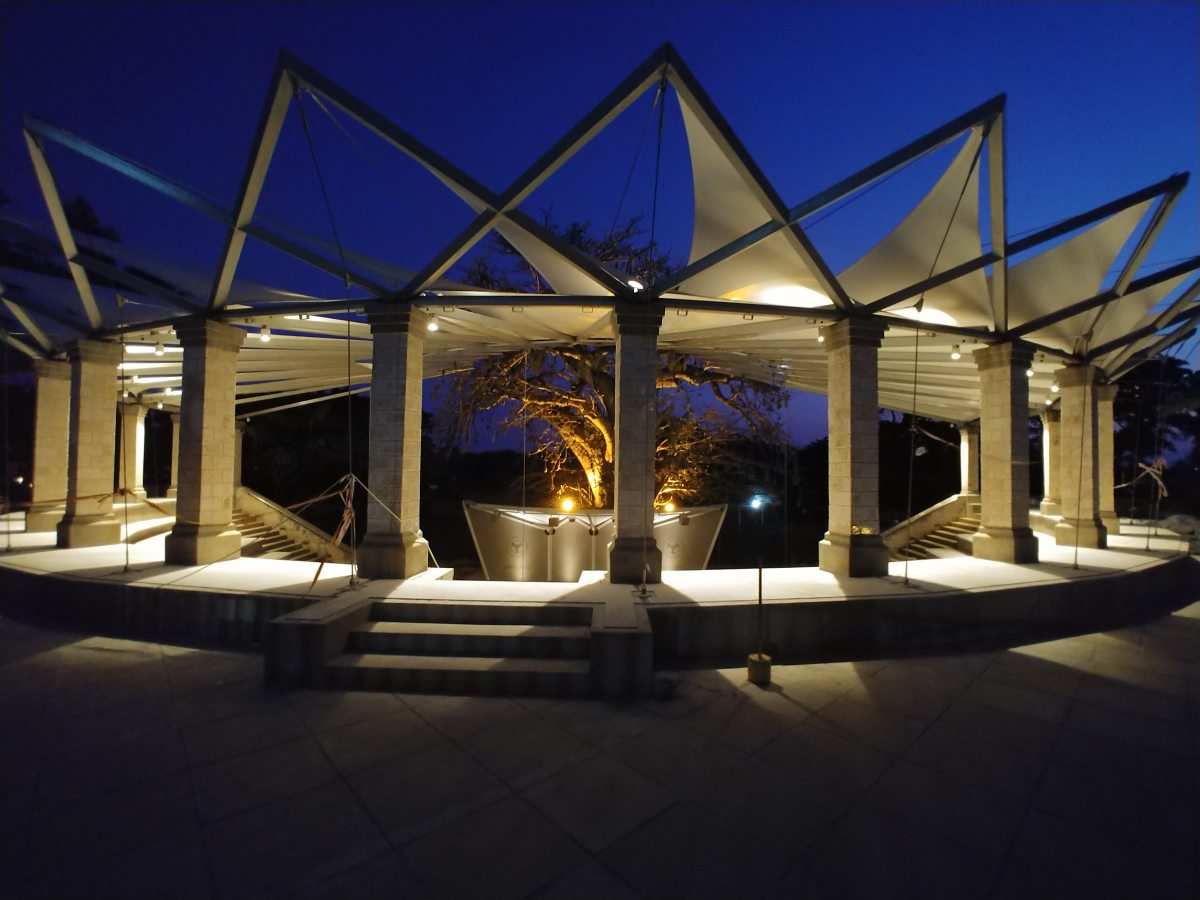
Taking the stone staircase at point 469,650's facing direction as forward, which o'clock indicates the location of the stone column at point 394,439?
The stone column is roughly at 5 o'clock from the stone staircase.

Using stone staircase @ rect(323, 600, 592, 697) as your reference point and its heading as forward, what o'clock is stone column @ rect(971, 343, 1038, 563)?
The stone column is roughly at 9 o'clock from the stone staircase.

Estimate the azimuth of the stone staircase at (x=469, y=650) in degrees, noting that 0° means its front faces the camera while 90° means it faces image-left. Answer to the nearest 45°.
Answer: approximately 0°

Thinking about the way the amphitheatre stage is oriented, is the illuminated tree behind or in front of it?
behind

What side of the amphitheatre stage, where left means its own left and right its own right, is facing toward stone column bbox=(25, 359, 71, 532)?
right

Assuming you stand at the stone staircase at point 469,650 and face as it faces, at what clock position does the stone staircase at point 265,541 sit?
the stone staircase at point 265,541 is roughly at 5 o'clock from the stone staircase at point 469,650.

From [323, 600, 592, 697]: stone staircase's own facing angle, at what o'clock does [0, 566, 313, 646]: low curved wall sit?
The low curved wall is roughly at 4 o'clock from the stone staircase.

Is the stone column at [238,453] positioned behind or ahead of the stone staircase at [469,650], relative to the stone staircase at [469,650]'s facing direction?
behind
